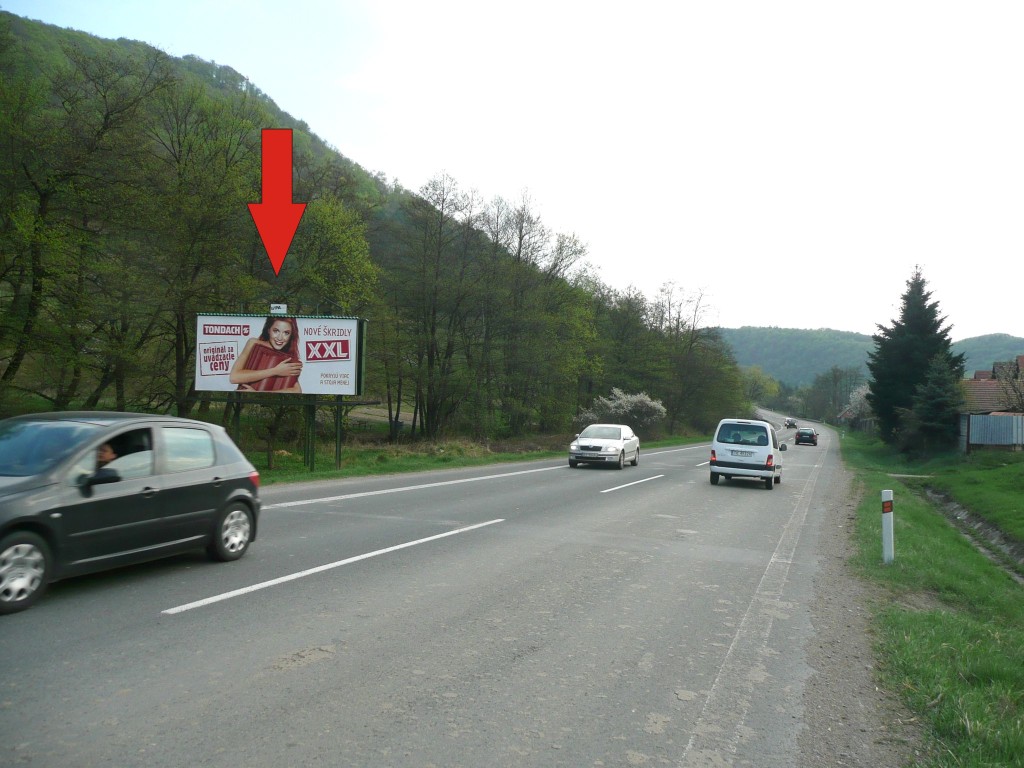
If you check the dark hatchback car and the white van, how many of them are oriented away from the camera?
1

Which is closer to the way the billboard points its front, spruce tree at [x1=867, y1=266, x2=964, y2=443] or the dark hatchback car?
the dark hatchback car

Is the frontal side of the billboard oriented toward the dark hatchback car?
yes

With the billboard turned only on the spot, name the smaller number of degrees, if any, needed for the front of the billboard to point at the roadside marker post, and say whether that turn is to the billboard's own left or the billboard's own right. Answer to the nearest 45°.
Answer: approximately 45° to the billboard's own left

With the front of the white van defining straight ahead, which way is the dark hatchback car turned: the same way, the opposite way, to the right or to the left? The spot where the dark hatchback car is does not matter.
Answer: the opposite way

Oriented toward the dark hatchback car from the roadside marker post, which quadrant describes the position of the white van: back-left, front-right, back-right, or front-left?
back-right

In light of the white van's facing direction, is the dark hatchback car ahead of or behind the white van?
behind

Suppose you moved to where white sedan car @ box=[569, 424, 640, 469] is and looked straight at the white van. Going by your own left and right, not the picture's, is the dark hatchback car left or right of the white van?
right

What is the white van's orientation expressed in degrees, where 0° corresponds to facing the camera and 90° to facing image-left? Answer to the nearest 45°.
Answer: approximately 180°

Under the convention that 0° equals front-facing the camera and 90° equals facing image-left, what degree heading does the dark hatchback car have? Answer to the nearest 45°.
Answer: approximately 45°

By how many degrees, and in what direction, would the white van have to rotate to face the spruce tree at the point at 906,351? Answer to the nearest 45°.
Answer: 0° — it already faces it

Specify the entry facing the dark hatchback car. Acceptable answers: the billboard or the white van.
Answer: the billboard

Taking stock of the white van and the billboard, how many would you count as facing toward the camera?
1
